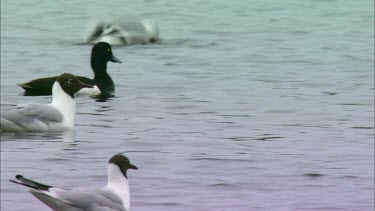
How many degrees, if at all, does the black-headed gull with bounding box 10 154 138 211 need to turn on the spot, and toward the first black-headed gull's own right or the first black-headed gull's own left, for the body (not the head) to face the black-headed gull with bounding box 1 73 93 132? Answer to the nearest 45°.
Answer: approximately 90° to the first black-headed gull's own left

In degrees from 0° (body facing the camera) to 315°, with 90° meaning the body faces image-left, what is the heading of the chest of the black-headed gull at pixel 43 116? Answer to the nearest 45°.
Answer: approximately 270°

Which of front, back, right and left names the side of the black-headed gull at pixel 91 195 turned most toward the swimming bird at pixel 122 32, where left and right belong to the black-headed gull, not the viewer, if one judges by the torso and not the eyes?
left

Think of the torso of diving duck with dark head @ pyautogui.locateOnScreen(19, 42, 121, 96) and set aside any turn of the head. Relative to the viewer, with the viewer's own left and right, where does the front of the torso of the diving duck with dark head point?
facing to the right of the viewer

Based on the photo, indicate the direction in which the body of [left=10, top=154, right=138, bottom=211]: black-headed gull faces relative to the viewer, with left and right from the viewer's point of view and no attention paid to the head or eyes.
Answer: facing to the right of the viewer
